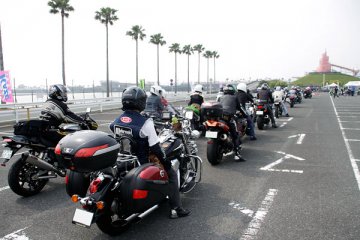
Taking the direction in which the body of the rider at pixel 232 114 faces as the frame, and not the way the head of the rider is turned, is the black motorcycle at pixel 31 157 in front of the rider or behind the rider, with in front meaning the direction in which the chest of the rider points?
behind

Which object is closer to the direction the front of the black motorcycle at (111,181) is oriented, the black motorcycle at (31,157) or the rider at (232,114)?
the rider

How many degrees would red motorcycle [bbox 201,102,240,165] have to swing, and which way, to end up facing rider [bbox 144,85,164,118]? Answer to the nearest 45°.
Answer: approximately 90° to its left

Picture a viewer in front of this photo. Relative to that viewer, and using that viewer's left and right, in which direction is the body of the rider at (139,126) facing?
facing away from the viewer and to the right of the viewer

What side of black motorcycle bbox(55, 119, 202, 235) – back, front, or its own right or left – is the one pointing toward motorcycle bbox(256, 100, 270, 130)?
front

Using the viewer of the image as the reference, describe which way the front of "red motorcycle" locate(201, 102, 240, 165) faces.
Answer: facing away from the viewer and to the right of the viewer

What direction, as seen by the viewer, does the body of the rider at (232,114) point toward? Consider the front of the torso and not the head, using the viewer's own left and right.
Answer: facing away from the viewer and to the right of the viewer

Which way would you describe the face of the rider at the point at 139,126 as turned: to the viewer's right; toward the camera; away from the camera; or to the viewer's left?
away from the camera

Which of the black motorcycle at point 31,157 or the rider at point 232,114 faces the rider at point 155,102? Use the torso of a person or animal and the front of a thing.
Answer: the black motorcycle

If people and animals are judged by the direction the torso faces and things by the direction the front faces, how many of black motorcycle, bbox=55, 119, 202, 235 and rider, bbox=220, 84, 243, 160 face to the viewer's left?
0

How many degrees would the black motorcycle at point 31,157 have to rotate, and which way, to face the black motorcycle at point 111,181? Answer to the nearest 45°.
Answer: approximately 135° to its right

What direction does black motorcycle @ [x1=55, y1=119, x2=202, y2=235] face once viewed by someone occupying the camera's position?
facing away from the viewer and to the right of the viewer

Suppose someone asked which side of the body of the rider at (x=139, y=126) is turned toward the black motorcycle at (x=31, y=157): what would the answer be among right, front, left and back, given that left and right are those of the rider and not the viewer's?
left
